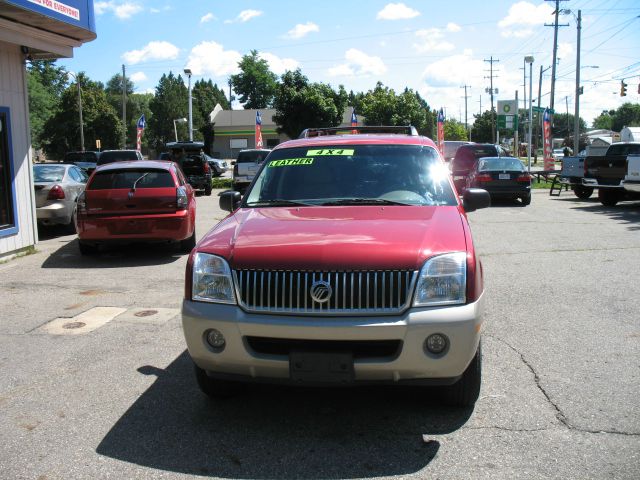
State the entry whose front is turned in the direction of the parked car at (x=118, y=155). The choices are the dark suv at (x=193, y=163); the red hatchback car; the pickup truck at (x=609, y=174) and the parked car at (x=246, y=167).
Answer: the red hatchback car

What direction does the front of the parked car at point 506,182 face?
away from the camera

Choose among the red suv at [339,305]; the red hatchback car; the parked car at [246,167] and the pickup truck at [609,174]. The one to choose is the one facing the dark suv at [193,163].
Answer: the red hatchback car

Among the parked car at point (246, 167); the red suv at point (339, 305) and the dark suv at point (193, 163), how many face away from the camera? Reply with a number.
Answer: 2

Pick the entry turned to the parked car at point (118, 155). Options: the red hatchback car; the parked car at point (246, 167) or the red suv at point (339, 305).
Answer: the red hatchback car

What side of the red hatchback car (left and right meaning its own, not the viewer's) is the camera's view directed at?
back

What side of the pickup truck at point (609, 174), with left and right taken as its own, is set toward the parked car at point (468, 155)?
left

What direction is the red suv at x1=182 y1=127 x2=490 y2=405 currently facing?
toward the camera

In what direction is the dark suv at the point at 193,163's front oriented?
away from the camera

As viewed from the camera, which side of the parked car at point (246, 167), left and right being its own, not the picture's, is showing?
back

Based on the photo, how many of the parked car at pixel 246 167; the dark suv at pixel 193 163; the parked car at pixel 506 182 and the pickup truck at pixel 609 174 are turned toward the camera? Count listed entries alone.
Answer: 0

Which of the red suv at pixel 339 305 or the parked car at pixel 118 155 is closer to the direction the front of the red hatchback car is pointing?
the parked car

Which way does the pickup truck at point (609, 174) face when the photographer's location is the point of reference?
facing away from the viewer and to the right of the viewer

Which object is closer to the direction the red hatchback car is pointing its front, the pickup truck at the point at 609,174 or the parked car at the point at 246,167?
the parked car

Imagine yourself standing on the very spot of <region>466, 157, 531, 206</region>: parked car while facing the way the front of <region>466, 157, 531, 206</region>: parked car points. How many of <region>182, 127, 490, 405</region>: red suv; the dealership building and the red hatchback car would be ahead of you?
0
